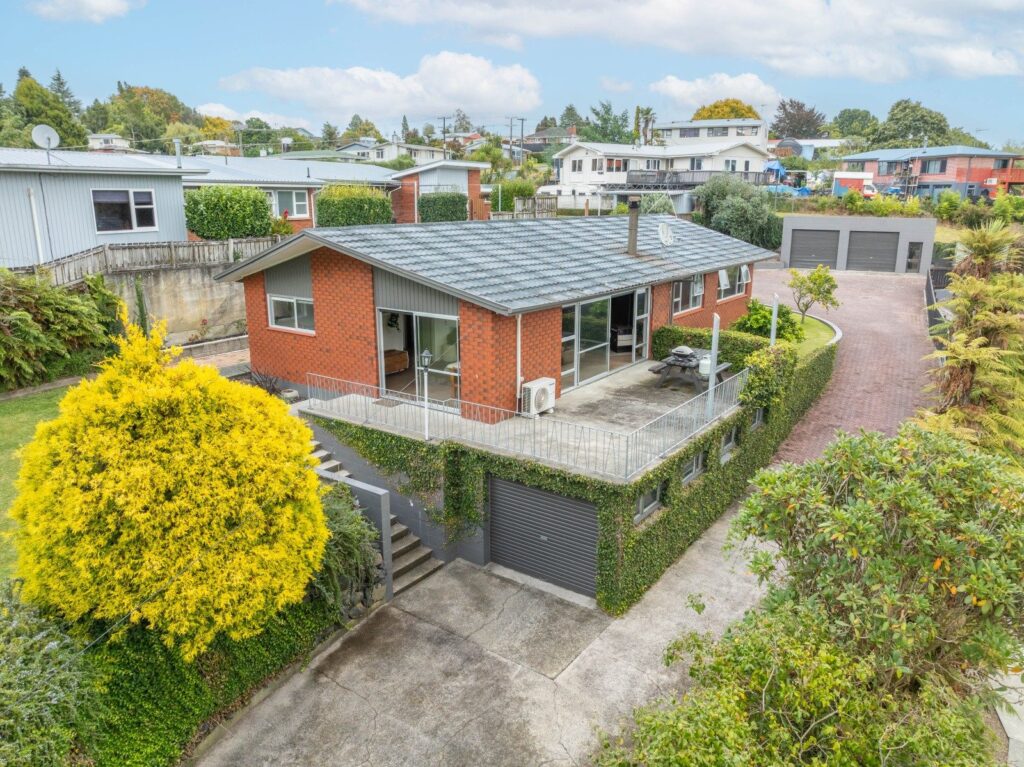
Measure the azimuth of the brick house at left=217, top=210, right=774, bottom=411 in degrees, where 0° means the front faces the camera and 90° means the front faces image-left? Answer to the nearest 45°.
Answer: approximately 315°

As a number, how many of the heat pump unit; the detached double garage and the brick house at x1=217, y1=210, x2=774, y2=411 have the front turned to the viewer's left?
0

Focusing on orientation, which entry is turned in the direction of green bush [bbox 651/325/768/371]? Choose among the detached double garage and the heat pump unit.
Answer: the detached double garage

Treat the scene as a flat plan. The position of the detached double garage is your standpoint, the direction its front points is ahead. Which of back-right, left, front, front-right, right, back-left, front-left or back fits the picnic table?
front

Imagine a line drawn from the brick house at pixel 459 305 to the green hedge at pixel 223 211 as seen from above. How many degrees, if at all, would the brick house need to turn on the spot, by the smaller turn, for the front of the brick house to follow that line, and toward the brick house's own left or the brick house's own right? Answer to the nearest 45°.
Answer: approximately 180°

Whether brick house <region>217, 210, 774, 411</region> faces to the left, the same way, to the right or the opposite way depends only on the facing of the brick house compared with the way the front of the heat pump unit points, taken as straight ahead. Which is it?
the same way

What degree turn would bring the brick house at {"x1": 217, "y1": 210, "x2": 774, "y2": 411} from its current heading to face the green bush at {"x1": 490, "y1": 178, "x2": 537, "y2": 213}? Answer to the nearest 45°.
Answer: approximately 135° to its left

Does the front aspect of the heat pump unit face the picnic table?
no

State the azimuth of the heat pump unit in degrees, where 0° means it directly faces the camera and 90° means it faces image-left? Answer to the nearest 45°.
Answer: approximately 315°

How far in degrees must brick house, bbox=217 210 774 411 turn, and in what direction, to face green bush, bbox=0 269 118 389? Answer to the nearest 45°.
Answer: approximately 135° to its right

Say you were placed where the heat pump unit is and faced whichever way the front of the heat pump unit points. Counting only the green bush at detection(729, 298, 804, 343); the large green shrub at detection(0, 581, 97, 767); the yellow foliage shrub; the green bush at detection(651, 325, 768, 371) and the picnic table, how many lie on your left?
3

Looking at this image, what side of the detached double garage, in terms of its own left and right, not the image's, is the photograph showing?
front

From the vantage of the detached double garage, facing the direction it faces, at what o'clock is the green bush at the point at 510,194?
The green bush is roughly at 3 o'clock from the detached double garage.

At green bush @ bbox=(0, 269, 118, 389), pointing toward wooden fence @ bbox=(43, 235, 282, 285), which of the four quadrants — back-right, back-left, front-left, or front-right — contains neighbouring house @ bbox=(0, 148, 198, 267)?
front-left

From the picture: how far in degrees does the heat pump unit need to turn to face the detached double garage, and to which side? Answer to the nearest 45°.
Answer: approximately 90° to its left

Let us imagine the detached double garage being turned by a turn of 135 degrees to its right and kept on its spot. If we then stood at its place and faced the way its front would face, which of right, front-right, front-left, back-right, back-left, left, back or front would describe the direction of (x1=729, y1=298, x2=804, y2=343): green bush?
back-left
